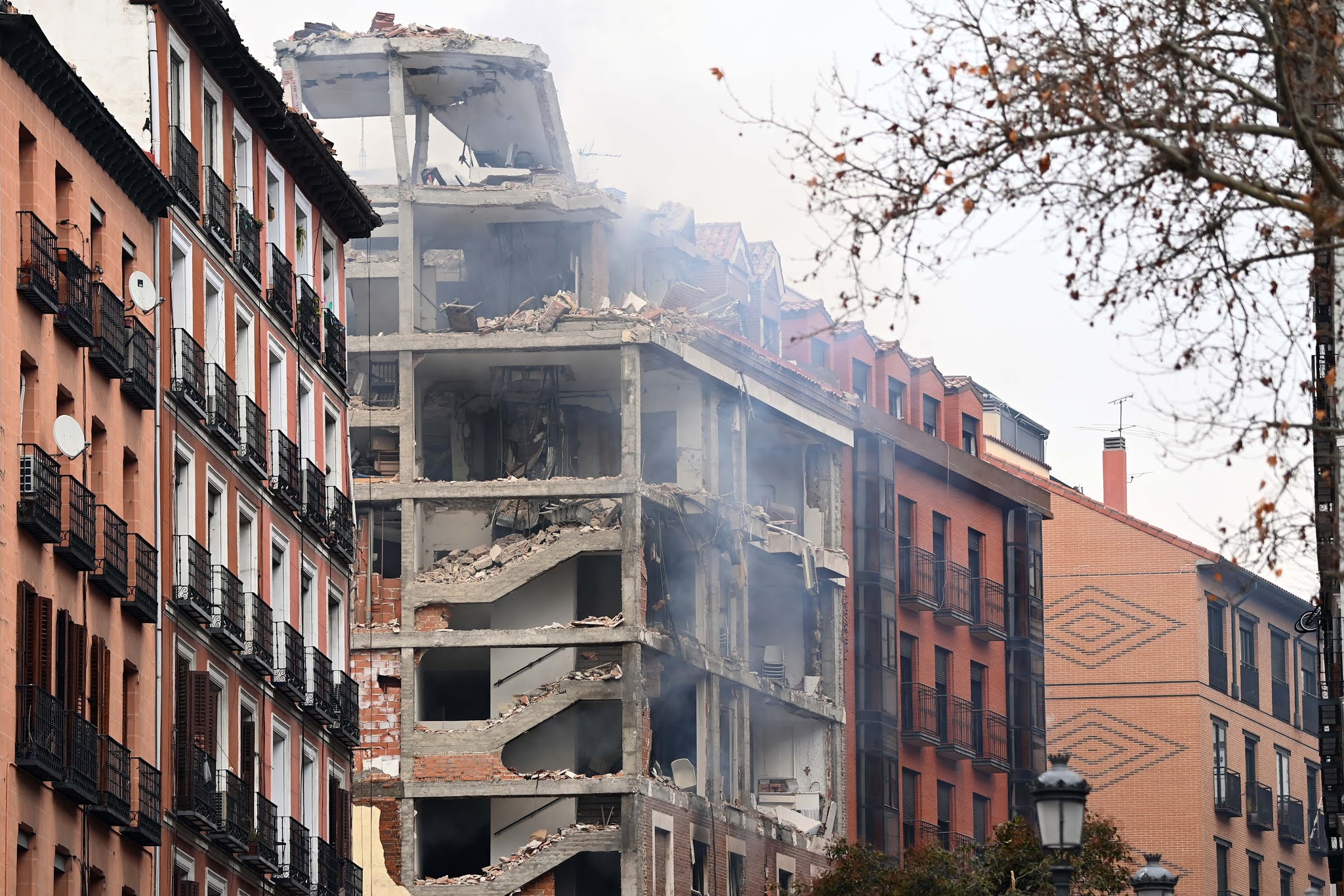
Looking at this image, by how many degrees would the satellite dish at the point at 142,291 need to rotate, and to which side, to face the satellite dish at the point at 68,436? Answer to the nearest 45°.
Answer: approximately 45° to its right

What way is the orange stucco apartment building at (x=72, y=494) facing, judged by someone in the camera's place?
facing the viewer and to the right of the viewer

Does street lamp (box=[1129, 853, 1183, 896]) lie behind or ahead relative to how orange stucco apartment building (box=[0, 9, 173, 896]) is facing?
ahead

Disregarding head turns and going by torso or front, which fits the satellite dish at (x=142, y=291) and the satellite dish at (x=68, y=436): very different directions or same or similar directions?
same or similar directions

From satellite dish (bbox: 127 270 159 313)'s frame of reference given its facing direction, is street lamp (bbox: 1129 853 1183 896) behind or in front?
in front

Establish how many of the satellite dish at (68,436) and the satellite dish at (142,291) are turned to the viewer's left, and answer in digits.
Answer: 0

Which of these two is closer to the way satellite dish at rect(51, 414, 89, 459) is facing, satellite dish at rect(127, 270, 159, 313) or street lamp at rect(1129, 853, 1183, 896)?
the street lamp

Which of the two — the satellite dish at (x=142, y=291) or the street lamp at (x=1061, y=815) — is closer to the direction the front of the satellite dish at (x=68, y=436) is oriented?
the street lamp
